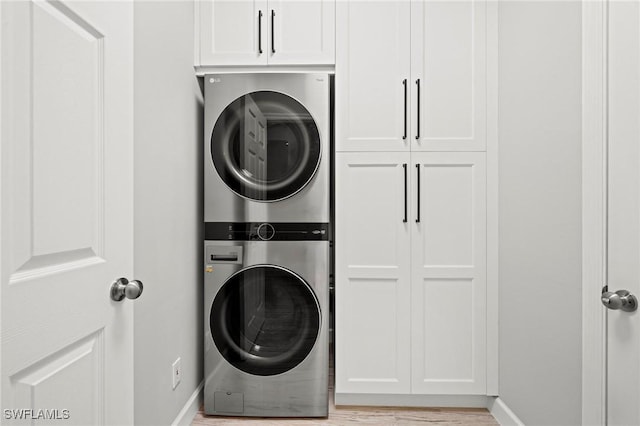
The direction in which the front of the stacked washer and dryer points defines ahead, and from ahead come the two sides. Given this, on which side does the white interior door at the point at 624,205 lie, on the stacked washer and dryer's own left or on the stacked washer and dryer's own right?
on the stacked washer and dryer's own left

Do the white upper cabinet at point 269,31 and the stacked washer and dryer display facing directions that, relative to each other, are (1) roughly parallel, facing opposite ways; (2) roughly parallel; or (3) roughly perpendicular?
roughly parallel

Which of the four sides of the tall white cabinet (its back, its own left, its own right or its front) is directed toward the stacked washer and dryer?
right

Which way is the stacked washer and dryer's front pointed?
toward the camera

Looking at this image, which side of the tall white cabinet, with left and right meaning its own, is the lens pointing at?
front

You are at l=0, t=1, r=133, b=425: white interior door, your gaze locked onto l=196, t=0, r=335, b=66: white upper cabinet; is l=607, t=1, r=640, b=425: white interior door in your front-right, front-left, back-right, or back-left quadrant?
front-right

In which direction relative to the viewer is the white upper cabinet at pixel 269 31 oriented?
toward the camera

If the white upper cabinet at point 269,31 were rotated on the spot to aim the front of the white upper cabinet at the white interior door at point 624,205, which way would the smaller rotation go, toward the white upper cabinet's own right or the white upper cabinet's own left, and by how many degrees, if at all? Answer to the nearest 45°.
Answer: approximately 45° to the white upper cabinet's own left

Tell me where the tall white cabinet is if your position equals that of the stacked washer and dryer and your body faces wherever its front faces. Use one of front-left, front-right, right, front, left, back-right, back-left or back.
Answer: left

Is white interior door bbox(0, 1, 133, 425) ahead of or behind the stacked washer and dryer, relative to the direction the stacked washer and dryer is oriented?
ahead
